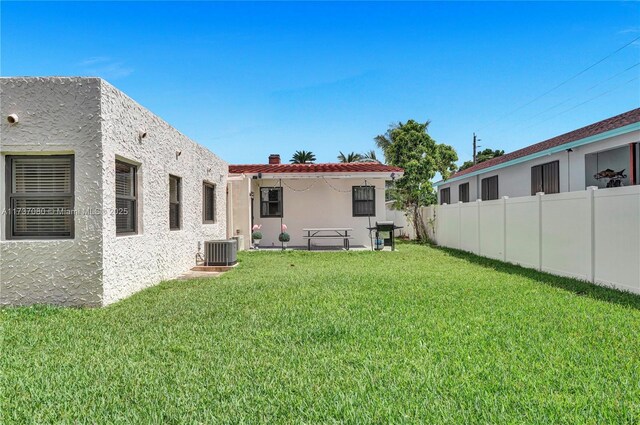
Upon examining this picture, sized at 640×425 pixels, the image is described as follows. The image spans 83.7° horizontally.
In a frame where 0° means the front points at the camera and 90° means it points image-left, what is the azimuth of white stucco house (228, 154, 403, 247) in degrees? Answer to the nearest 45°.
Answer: approximately 0°

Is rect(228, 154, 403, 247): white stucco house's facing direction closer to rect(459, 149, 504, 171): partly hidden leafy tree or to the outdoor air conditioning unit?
the outdoor air conditioning unit

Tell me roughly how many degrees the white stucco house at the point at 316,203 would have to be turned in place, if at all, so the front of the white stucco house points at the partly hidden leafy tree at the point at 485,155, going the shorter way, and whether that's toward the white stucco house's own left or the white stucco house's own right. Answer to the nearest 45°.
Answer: approximately 135° to the white stucco house's own left

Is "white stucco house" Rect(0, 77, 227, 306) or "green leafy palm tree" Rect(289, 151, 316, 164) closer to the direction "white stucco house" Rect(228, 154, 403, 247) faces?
the white stucco house

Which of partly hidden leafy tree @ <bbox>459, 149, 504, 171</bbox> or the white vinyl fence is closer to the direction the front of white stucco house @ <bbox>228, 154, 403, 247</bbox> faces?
the white vinyl fence

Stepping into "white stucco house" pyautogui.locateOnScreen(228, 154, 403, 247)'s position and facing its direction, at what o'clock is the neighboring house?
The neighboring house is roughly at 10 o'clock from the white stucco house.

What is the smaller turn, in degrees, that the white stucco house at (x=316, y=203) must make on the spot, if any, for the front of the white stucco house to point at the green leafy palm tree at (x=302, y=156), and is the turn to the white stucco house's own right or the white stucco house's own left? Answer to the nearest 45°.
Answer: approximately 180°

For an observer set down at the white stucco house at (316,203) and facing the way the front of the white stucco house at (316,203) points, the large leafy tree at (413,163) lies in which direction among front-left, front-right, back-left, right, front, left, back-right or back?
back-left
